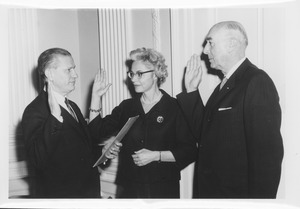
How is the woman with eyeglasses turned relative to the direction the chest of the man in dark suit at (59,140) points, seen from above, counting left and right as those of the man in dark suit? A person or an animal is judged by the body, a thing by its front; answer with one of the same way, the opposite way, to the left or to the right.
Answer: to the right

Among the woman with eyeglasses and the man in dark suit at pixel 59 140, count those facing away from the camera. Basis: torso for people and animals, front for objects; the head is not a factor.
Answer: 0

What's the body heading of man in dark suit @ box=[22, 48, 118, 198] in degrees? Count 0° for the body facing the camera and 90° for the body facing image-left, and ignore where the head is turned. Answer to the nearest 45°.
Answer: approximately 315°

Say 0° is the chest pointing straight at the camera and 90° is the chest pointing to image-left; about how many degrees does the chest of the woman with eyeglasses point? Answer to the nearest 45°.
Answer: approximately 45°

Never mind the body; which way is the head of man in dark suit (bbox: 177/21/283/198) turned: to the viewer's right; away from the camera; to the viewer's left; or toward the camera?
to the viewer's left

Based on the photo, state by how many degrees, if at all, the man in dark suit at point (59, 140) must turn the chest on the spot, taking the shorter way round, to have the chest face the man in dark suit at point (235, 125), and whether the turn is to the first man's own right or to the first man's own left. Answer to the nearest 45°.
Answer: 0° — they already face them

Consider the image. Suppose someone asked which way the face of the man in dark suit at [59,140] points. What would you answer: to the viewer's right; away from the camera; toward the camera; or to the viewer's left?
to the viewer's right
